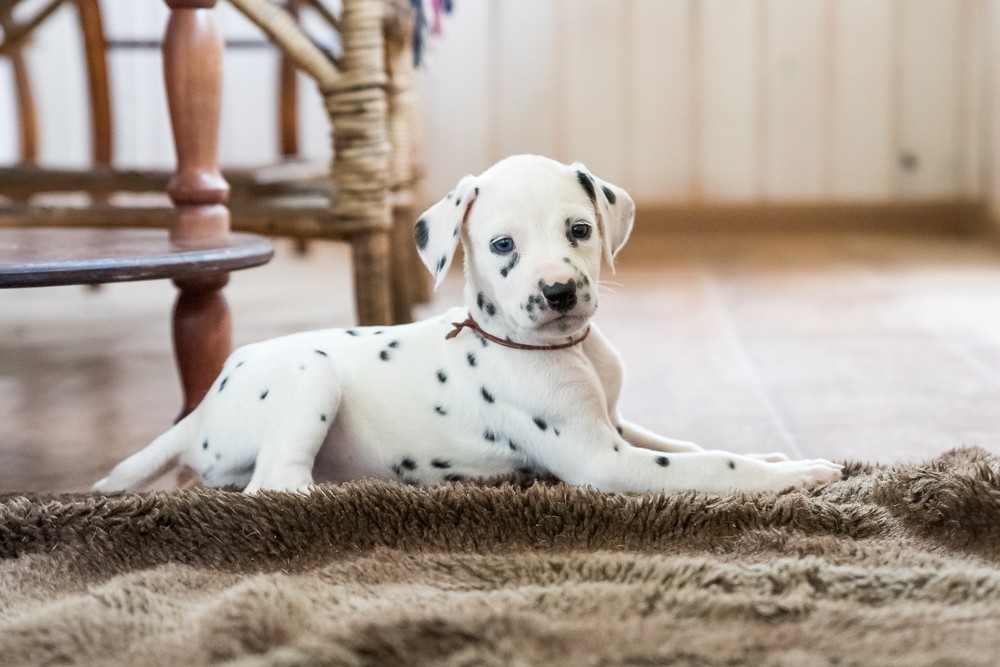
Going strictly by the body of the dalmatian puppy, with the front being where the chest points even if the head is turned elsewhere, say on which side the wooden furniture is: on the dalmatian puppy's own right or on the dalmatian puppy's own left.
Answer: on the dalmatian puppy's own left

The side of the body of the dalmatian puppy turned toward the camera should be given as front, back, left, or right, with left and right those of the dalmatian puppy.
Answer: right
